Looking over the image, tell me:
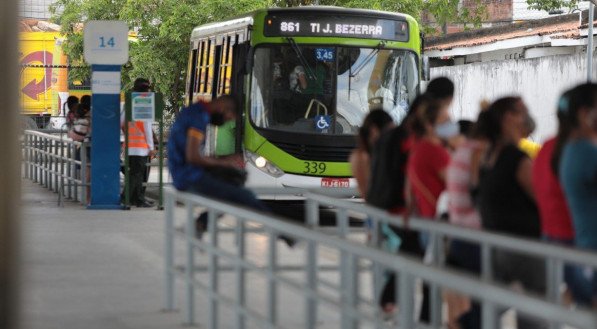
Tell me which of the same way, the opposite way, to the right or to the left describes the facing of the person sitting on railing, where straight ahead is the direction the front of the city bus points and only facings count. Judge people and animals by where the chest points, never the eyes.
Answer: to the left

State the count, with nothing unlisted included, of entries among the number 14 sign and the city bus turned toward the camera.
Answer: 2

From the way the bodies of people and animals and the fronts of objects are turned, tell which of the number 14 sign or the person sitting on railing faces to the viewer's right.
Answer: the person sitting on railing

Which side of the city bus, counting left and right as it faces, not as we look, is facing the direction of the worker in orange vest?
right

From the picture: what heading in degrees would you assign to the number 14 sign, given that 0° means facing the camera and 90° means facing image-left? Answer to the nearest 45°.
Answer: approximately 0°

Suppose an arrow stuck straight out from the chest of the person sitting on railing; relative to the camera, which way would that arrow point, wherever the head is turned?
to the viewer's right

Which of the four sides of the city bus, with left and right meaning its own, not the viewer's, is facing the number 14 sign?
right

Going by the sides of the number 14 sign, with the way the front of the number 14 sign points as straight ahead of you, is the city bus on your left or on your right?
on your left
